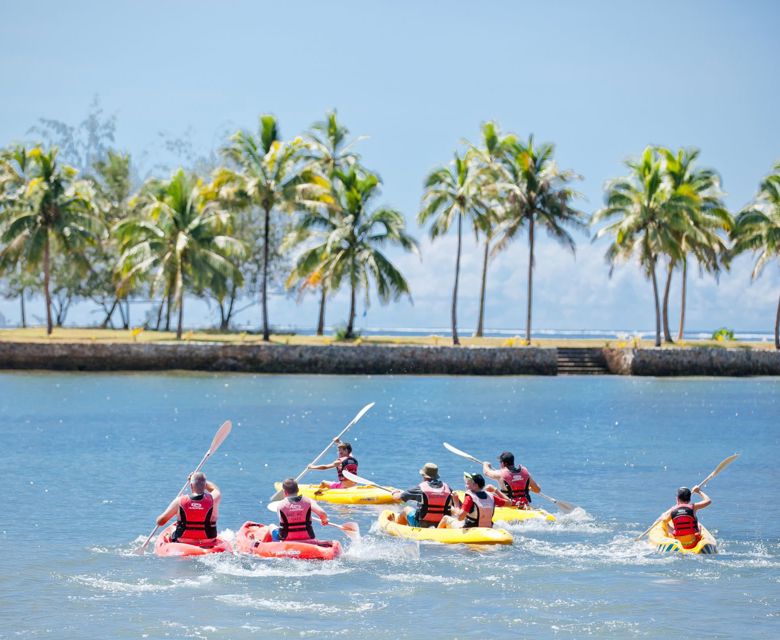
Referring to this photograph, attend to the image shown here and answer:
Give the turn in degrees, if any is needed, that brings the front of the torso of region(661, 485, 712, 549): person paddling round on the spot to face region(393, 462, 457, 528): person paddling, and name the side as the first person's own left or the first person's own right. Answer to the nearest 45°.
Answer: approximately 90° to the first person's own left

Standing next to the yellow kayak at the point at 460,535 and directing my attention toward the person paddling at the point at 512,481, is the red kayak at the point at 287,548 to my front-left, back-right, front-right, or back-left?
back-left

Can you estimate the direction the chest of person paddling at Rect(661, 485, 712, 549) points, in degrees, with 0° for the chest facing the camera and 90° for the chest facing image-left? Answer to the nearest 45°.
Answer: approximately 180°

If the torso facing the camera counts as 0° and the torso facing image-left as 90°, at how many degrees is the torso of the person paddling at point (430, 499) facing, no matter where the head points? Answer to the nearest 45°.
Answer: approximately 135°

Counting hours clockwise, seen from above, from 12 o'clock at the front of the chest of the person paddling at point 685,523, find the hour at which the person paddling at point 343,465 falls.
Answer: the person paddling at point 343,465 is roughly at 10 o'clock from the person paddling at point 685,523.

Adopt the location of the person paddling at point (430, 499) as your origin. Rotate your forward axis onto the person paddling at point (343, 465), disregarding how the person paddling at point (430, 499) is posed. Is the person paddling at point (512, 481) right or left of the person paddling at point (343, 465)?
right

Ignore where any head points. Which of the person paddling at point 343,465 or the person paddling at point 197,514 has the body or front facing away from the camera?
the person paddling at point 197,514

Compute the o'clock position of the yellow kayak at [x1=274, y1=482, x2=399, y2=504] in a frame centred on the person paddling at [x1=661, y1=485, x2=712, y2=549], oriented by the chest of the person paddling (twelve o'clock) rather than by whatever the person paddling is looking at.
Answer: The yellow kayak is roughly at 10 o'clock from the person paddling.

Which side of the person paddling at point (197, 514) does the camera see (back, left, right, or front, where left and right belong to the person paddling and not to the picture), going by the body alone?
back

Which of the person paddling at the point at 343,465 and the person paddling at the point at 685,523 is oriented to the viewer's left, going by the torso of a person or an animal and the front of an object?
the person paddling at the point at 343,465

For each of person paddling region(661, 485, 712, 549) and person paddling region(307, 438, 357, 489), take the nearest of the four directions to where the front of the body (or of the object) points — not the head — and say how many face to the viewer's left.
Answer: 1

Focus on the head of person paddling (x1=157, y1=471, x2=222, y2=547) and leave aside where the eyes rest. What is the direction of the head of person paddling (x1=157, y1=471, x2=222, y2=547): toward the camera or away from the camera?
away from the camera

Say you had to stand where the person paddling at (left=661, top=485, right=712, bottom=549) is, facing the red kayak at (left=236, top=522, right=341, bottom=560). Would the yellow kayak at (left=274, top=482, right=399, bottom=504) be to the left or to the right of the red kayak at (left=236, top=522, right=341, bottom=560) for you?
right

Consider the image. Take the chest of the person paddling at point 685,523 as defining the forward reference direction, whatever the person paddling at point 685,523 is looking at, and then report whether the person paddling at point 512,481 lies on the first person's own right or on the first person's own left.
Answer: on the first person's own left
